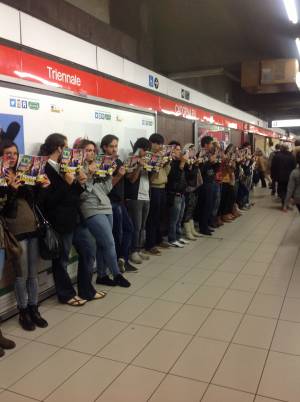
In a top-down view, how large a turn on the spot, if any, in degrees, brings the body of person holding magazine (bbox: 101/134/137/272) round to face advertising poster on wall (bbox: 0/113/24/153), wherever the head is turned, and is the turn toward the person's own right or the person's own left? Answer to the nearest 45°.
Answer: approximately 90° to the person's own right

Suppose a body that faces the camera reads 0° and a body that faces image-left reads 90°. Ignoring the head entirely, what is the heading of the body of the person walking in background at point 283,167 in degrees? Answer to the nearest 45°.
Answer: approximately 180°

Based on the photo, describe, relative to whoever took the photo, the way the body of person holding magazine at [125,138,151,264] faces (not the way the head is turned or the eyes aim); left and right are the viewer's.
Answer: facing the viewer and to the right of the viewer

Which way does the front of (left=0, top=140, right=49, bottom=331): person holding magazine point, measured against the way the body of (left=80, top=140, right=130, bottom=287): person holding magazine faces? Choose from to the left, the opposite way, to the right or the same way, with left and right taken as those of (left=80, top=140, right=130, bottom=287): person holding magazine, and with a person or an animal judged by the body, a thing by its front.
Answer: the same way

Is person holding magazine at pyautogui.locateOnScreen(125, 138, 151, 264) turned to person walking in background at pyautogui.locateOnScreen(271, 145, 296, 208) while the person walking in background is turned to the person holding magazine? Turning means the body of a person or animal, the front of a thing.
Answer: no

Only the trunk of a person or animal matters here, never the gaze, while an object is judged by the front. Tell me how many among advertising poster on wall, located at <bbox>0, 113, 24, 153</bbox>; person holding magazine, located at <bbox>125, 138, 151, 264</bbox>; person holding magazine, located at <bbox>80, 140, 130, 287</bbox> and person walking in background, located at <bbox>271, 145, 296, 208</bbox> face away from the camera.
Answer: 1

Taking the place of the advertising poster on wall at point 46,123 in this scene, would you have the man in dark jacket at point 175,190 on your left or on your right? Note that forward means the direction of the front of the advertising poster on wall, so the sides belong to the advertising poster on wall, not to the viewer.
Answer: on your left

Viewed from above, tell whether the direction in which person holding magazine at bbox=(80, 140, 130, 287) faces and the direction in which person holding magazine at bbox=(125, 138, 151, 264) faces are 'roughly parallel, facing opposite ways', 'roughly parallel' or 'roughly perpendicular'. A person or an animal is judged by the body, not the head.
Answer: roughly parallel

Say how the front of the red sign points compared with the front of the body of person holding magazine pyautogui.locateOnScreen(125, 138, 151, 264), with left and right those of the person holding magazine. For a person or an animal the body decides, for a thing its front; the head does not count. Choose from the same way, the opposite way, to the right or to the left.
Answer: the same way

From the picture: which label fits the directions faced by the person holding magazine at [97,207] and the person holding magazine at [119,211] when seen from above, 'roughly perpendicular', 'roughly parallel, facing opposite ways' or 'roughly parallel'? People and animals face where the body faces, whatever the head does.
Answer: roughly parallel

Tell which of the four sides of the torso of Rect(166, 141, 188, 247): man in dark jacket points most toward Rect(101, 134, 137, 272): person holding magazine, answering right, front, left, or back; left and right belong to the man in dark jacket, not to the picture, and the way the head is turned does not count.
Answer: right

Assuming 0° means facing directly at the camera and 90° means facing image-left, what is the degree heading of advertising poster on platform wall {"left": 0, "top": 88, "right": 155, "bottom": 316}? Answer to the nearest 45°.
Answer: approximately 315°

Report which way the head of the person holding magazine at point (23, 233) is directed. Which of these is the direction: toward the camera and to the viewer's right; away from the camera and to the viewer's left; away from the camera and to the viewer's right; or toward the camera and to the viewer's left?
toward the camera and to the viewer's right

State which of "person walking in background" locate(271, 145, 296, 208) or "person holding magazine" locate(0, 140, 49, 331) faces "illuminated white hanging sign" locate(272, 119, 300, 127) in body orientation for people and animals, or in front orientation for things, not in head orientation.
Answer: the person walking in background

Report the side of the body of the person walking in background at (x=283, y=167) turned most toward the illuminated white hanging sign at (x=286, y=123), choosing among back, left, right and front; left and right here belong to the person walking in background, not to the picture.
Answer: front

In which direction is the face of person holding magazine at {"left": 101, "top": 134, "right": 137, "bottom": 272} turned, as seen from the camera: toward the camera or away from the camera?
toward the camera

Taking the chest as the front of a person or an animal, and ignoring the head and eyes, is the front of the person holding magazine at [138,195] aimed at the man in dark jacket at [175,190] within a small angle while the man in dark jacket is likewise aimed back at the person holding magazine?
no

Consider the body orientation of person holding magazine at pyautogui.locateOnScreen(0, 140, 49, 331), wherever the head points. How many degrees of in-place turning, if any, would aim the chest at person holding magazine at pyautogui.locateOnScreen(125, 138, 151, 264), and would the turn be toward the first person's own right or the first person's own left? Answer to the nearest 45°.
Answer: approximately 90° to the first person's own left

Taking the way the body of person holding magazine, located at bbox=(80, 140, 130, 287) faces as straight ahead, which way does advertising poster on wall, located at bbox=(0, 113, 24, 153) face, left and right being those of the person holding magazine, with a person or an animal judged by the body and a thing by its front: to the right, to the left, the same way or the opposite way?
the same way

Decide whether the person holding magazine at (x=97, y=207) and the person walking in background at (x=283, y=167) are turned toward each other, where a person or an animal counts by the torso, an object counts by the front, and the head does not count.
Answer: no

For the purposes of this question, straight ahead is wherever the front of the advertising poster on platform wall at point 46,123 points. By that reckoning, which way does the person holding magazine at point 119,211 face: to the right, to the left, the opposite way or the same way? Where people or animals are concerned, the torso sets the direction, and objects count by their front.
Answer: the same way

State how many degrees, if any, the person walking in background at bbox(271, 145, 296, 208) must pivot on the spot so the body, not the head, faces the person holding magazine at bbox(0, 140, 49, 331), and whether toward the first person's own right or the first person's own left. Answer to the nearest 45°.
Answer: approximately 180°

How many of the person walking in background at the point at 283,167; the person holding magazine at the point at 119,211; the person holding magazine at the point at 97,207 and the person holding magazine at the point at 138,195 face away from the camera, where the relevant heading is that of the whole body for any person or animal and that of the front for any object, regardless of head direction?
1
